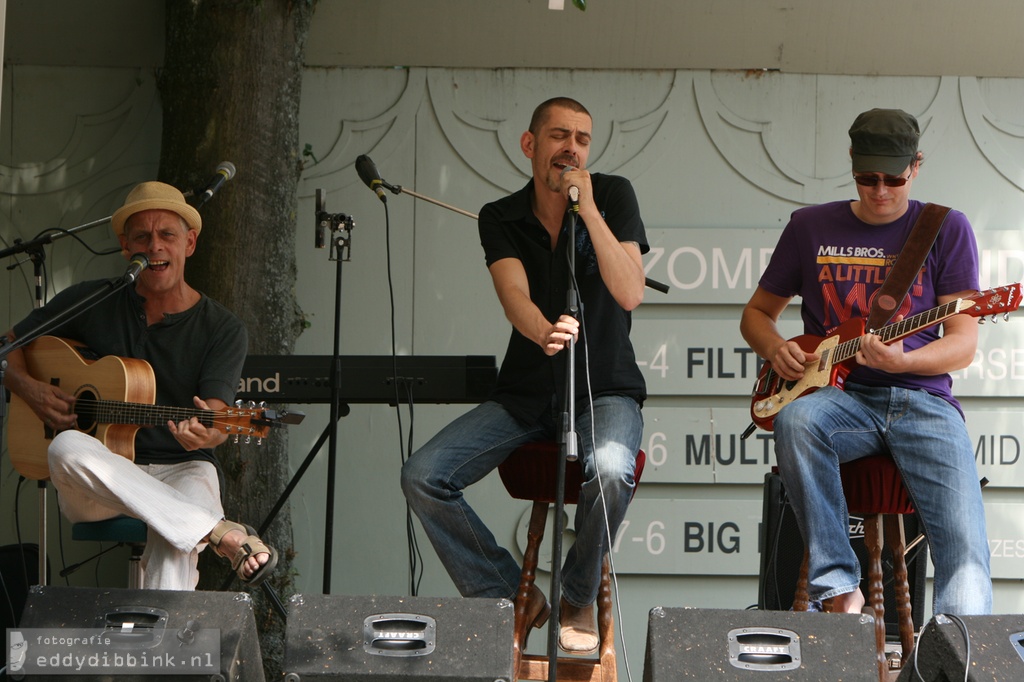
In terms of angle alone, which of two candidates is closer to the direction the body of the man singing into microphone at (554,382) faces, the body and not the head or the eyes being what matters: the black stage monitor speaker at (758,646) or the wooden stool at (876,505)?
the black stage monitor speaker

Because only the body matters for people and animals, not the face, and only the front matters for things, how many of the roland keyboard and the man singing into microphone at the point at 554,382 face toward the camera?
1

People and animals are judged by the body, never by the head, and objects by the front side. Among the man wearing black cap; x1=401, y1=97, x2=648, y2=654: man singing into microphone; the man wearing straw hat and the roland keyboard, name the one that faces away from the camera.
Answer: the roland keyboard

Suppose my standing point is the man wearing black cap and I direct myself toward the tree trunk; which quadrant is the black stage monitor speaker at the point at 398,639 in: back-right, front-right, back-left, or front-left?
front-left

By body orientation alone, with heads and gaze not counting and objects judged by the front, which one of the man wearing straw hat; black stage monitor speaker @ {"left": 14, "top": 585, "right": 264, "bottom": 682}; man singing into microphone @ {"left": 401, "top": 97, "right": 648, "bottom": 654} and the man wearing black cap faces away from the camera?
the black stage monitor speaker

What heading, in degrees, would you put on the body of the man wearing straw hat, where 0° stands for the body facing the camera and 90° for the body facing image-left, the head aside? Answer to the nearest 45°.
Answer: approximately 0°

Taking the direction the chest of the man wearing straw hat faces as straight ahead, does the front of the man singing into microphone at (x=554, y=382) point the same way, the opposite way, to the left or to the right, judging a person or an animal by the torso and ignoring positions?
the same way

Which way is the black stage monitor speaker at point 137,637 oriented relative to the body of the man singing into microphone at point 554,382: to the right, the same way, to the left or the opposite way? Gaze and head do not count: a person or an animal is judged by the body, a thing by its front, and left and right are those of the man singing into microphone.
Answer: the opposite way

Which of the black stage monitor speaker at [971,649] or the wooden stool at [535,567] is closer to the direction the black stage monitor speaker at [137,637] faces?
the wooden stool

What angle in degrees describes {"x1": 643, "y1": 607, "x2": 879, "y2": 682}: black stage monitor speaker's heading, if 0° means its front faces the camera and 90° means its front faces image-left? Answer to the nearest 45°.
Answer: approximately 180°

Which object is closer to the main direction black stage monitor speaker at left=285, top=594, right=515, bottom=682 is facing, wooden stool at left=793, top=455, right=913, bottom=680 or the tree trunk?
the tree trunk

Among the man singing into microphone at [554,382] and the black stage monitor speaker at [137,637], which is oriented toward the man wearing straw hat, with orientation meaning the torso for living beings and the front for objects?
the black stage monitor speaker

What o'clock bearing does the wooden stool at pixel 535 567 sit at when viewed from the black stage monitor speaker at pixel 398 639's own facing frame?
The wooden stool is roughly at 1 o'clock from the black stage monitor speaker.

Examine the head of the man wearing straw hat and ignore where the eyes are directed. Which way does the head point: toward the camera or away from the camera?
toward the camera

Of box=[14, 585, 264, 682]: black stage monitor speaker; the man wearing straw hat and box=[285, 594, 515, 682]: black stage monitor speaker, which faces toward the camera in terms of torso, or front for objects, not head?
the man wearing straw hat

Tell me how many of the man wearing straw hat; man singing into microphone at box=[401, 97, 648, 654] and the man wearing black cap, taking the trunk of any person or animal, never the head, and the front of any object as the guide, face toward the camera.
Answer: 3

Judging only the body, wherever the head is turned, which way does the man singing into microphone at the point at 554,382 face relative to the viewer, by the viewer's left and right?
facing the viewer
